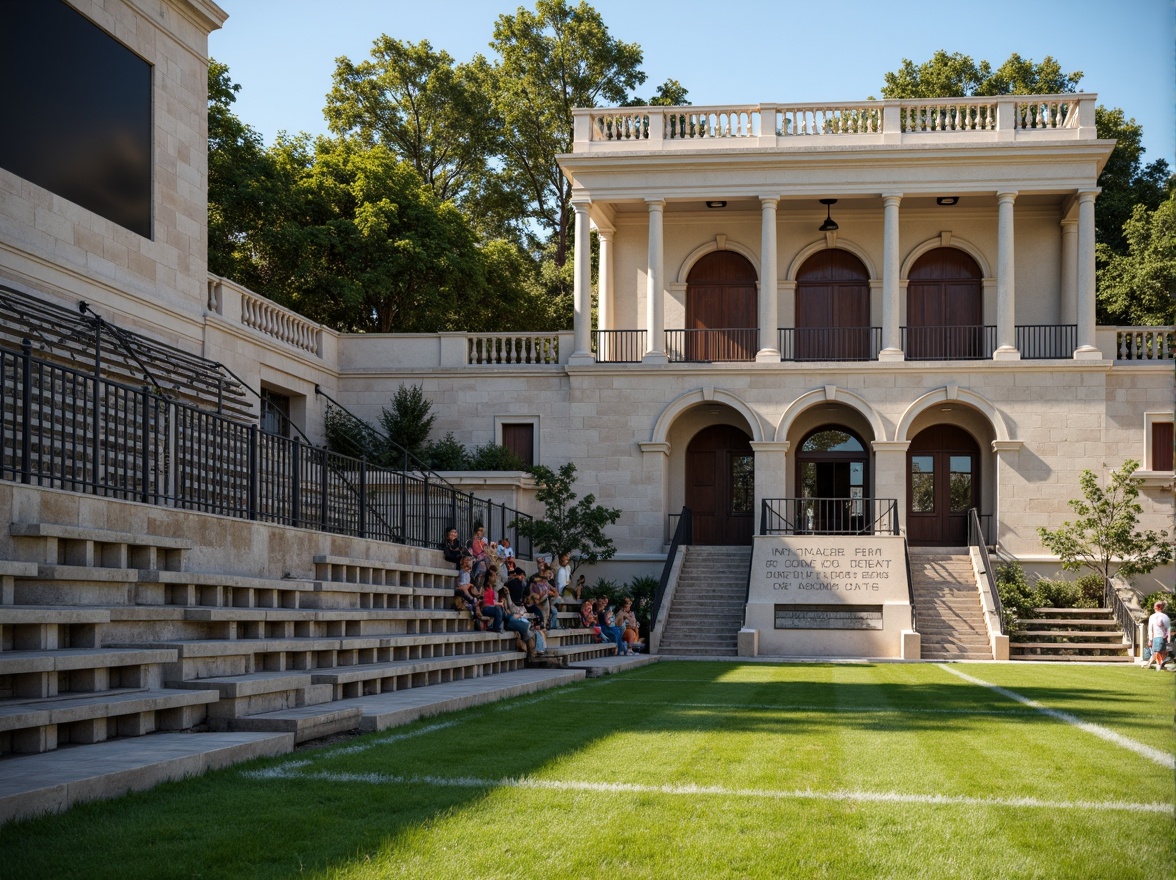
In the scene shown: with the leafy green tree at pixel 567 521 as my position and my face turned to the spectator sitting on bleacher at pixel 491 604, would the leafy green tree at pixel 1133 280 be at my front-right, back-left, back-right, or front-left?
back-left

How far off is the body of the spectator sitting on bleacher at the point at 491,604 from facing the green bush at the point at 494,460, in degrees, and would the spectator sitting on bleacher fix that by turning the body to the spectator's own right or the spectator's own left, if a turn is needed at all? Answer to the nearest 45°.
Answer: approximately 90° to the spectator's own left

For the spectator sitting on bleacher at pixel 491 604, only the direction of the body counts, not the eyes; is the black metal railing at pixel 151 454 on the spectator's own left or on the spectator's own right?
on the spectator's own right

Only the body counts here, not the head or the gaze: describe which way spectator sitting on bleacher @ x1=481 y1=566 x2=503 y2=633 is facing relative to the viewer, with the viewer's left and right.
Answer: facing to the right of the viewer

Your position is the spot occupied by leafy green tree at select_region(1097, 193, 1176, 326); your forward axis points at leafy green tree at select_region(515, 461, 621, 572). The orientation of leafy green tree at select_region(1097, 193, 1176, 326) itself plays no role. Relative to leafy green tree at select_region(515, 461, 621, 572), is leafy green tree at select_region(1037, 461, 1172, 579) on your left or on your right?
left

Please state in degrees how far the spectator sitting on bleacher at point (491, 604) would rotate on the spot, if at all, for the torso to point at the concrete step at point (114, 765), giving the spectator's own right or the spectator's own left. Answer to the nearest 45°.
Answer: approximately 90° to the spectator's own right

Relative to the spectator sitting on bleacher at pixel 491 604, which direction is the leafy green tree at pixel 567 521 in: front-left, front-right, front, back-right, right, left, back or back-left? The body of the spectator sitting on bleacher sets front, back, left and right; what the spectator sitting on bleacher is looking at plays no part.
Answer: left

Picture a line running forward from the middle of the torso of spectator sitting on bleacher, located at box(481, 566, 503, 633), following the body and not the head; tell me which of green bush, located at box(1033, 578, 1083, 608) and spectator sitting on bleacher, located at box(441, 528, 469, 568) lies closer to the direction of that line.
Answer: the green bush

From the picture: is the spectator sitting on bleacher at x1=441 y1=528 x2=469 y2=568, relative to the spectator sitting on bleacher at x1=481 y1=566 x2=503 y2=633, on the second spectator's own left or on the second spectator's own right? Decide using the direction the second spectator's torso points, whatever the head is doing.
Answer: on the second spectator's own left
